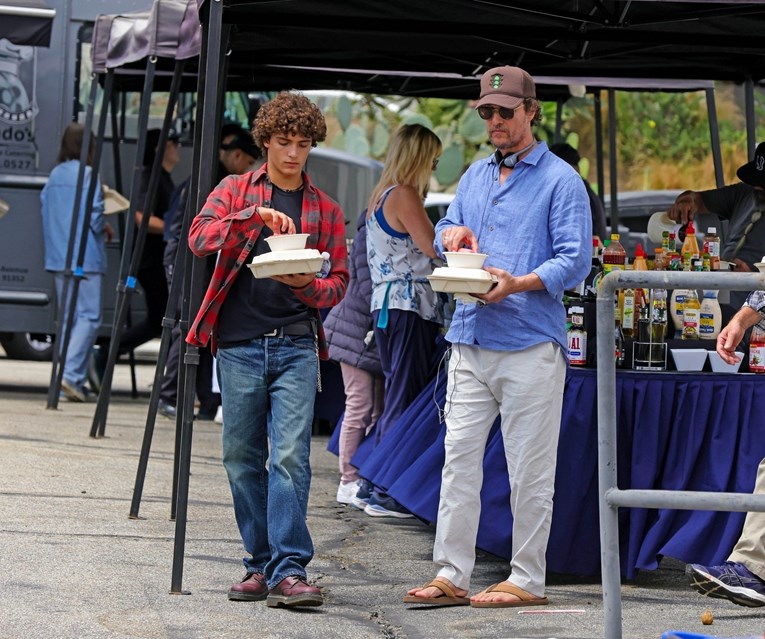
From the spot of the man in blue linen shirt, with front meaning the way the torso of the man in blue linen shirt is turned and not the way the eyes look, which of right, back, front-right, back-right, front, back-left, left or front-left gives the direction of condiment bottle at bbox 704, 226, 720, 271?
back

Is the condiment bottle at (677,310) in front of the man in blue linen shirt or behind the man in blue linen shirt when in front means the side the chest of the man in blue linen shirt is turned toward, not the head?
behind

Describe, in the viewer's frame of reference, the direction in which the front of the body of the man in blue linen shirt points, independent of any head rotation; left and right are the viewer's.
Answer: facing the viewer and to the left of the viewer

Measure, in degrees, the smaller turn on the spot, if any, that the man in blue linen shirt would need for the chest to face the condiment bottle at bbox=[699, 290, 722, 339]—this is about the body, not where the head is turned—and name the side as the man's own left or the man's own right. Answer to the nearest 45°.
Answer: approximately 180°

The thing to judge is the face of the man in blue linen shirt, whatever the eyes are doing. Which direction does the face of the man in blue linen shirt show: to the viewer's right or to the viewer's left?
to the viewer's left

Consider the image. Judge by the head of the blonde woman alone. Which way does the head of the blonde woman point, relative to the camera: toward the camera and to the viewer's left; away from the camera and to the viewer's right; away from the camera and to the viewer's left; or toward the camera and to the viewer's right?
away from the camera and to the viewer's right

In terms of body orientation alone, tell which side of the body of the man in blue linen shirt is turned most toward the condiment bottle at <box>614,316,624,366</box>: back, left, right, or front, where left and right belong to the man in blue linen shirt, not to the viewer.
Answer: back

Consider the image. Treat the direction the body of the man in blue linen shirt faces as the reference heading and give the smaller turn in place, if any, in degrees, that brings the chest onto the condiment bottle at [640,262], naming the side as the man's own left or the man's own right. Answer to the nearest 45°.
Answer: approximately 180°

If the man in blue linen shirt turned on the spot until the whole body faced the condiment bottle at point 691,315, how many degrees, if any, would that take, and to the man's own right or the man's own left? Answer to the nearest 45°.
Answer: approximately 180°

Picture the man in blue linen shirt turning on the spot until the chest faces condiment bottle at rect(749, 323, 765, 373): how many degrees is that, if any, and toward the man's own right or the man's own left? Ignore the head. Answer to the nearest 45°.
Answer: approximately 180°

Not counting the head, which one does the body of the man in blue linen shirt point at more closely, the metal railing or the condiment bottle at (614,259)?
the metal railing
